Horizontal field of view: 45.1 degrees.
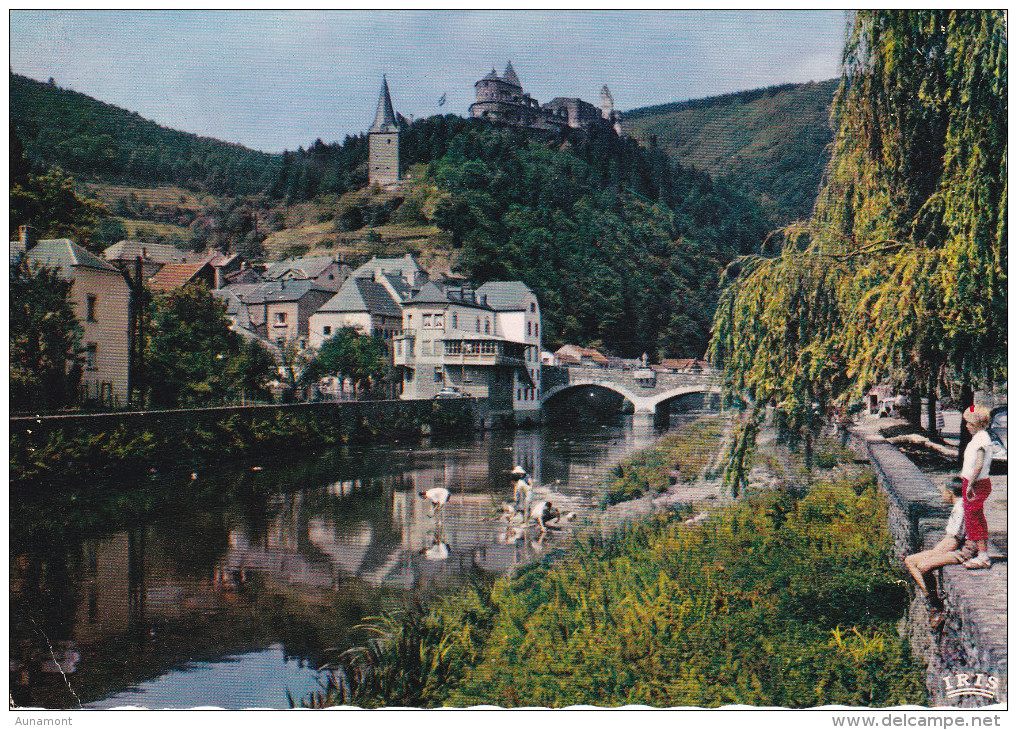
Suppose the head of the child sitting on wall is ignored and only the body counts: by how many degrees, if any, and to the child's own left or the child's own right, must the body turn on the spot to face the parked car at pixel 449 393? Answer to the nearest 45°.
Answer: approximately 45° to the child's own right

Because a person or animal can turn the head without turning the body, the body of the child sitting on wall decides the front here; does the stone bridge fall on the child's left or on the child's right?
on the child's right

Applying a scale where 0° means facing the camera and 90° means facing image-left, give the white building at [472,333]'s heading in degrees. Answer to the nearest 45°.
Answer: approximately 0°

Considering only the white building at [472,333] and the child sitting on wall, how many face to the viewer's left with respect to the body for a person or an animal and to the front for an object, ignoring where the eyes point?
1

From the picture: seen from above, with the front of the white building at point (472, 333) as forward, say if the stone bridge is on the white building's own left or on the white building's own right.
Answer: on the white building's own left

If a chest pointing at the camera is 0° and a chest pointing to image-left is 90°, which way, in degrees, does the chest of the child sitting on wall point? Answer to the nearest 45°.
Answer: approximately 90°

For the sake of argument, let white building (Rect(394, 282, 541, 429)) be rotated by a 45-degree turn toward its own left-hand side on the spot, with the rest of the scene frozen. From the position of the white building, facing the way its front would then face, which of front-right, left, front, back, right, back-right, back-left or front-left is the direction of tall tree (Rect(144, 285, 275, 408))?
right
